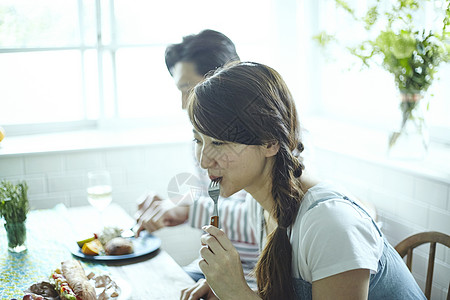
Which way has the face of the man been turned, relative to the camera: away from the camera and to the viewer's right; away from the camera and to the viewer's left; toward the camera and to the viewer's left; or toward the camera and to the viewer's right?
toward the camera and to the viewer's left

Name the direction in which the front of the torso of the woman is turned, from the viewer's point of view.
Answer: to the viewer's left

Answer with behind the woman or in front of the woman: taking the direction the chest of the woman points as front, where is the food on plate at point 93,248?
in front

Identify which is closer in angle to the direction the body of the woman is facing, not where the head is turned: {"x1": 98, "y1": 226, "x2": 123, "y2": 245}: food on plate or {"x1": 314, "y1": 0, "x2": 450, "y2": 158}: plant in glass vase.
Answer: the food on plate

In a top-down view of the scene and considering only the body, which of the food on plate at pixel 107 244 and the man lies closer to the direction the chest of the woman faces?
the food on plate

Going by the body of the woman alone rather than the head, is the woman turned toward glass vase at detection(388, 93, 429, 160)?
no

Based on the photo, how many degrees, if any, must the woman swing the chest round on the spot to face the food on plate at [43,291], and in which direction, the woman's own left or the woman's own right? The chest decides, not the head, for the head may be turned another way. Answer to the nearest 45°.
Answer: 0° — they already face it

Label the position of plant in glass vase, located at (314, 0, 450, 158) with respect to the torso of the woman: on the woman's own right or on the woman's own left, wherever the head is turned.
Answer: on the woman's own right

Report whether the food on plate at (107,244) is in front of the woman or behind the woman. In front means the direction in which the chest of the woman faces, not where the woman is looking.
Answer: in front
